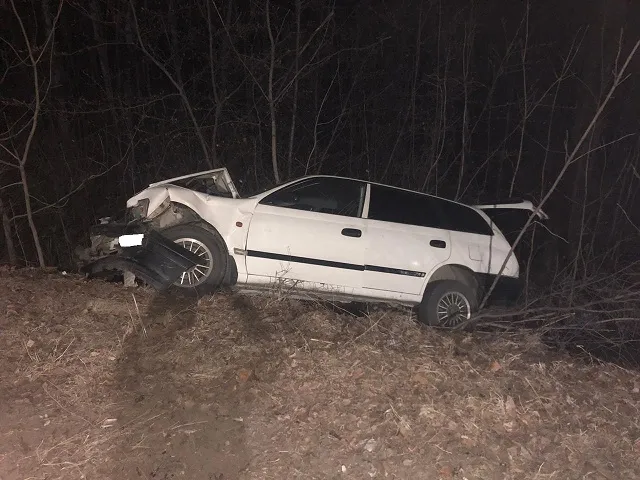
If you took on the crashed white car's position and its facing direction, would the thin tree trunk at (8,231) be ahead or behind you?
ahead

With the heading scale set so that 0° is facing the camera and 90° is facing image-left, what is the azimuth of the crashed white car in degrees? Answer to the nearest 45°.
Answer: approximately 90°
